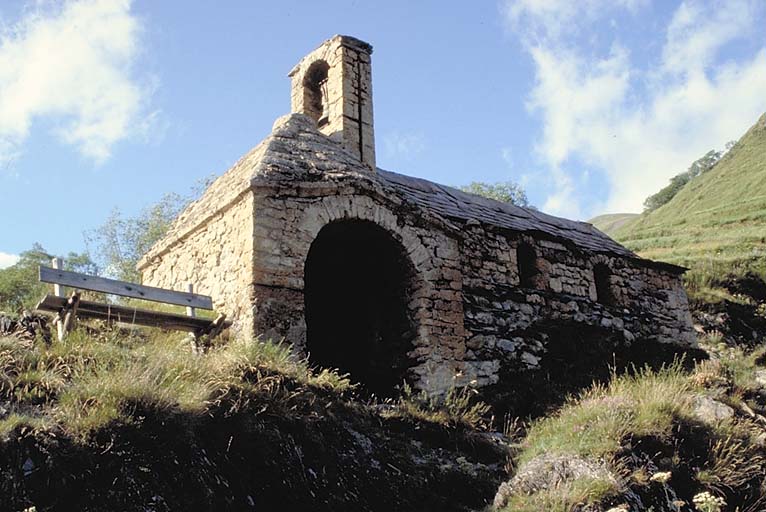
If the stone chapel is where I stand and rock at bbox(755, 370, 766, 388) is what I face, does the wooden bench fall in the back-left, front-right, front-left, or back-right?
back-right

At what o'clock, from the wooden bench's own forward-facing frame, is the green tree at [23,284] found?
The green tree is roughly at 7 o'clock from the wooden bench.

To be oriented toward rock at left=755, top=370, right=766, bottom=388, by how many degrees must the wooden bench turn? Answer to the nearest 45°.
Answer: approximately 45° to its left

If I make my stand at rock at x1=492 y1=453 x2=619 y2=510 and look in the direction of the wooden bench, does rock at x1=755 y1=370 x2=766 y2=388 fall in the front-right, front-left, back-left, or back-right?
front-right

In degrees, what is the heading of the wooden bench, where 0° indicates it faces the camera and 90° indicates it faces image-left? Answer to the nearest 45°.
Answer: approximately 315°

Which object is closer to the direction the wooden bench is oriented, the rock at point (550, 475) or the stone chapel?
the rock
